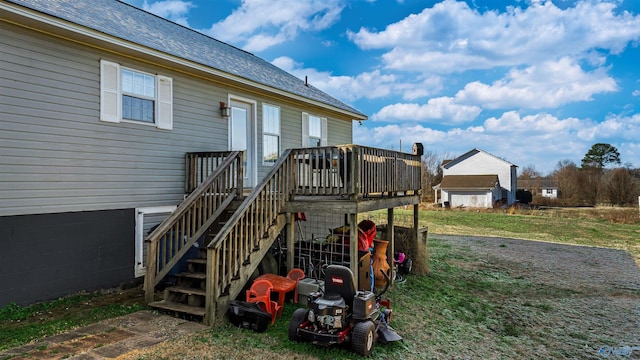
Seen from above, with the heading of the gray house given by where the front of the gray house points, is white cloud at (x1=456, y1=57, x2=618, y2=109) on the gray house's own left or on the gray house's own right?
on the gray house's own left

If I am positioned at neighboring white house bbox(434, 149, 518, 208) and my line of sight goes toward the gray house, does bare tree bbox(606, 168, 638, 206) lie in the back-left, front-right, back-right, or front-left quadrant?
back-left

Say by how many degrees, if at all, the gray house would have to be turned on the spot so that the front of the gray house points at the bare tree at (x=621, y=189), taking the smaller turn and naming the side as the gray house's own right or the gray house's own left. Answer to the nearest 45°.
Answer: approximately 90° to the gray house's own left

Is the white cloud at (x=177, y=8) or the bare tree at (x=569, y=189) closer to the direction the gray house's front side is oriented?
the bare tree

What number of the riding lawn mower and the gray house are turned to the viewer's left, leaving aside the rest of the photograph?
0

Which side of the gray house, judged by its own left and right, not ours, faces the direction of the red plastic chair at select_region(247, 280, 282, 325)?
front
